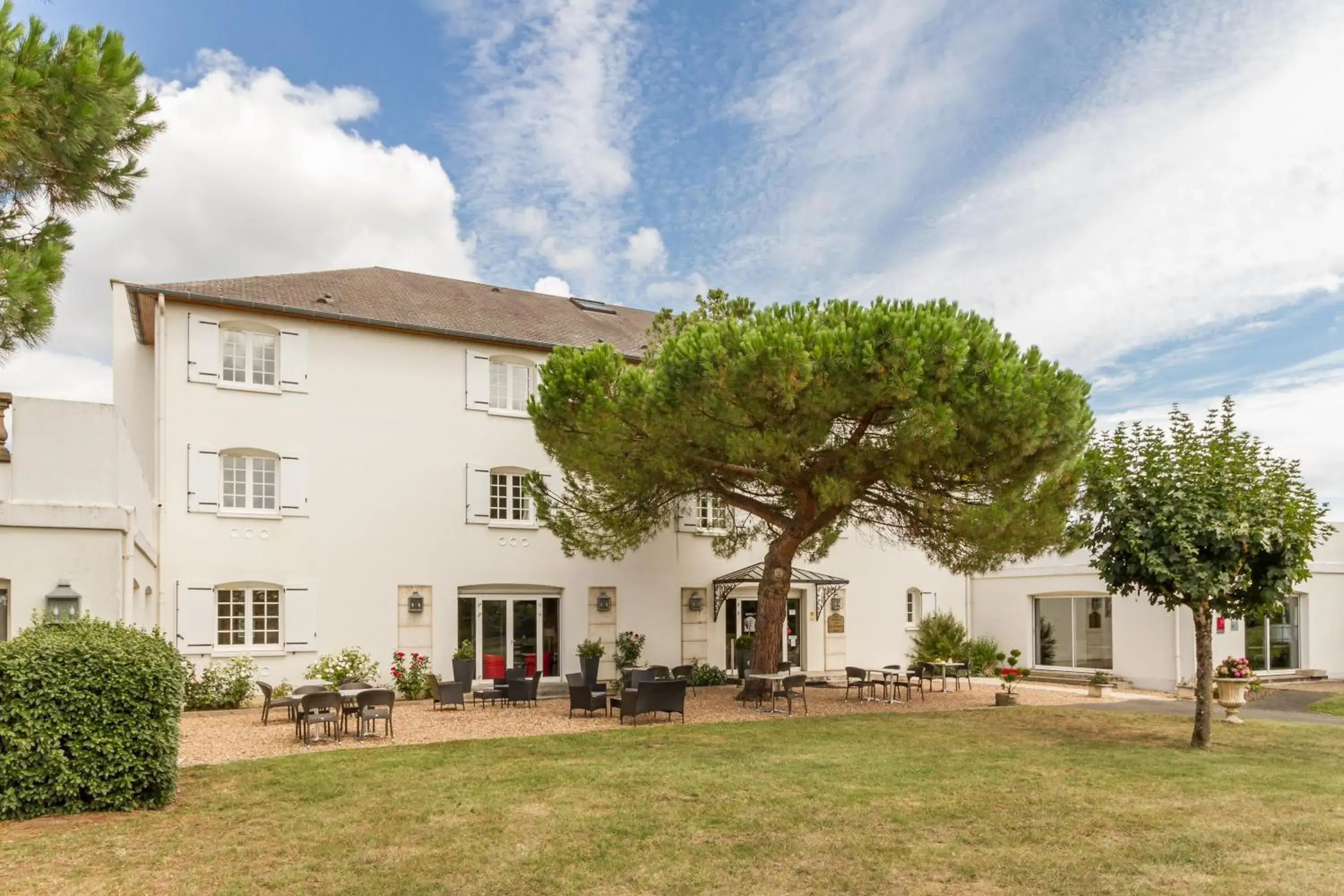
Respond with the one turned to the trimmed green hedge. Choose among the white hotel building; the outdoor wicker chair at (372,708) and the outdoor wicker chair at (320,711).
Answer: the white hotel building

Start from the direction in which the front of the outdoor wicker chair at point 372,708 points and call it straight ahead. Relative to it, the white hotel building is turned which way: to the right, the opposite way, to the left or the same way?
the opposite way

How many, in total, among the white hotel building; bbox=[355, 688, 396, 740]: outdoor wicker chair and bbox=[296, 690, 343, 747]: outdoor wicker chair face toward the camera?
1

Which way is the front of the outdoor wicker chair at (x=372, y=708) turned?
away from the camera

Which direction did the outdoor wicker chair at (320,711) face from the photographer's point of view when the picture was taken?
facing away from the viewer

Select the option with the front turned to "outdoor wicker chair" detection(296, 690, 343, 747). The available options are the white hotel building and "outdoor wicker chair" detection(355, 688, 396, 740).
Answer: the white hotel building

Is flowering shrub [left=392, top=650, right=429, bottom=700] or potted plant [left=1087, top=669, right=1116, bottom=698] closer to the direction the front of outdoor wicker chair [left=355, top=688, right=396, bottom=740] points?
the flowering shrub

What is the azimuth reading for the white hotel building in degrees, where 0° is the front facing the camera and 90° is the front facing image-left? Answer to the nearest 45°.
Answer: approximately 0°

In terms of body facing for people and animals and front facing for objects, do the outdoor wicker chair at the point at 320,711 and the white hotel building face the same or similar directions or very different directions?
very different directions

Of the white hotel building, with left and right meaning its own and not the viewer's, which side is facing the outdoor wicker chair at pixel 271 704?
front
